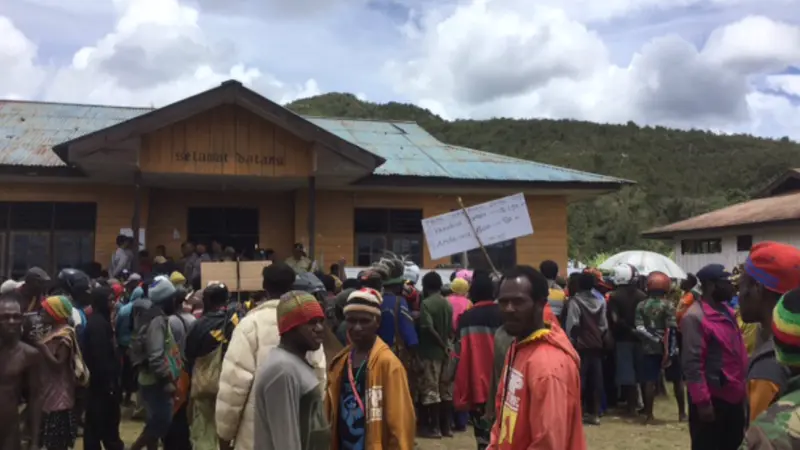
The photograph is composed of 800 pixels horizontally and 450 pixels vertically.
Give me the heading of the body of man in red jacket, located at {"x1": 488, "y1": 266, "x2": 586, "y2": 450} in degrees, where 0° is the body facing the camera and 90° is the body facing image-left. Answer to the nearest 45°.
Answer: approximately 45°

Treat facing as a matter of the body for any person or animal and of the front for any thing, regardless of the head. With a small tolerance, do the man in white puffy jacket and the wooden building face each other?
yes

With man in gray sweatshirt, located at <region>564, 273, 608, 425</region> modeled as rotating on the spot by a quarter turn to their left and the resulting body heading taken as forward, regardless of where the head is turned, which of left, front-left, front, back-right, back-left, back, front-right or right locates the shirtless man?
front-left

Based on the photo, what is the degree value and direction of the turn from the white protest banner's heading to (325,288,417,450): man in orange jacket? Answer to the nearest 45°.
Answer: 0° — it already faces them

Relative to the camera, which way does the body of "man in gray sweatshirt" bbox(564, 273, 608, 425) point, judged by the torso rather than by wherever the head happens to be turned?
away from the camera

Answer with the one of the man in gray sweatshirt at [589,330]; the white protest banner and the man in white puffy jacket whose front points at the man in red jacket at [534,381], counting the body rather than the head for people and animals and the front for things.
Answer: the white protest banner

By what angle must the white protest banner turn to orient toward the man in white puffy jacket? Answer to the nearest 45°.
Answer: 0° — it already faces them

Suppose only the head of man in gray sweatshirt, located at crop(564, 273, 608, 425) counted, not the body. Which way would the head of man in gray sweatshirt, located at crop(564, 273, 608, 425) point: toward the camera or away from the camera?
away from the camera

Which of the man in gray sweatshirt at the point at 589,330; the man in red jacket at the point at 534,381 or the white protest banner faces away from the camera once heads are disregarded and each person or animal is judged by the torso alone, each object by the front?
the man in gray sweatshirt
